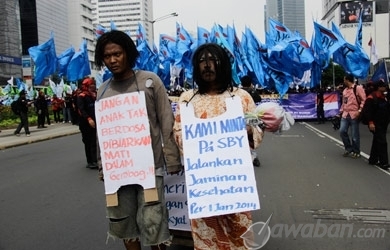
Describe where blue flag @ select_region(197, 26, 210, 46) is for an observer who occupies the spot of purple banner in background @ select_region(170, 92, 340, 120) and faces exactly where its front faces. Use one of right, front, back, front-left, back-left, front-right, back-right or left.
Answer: back-right

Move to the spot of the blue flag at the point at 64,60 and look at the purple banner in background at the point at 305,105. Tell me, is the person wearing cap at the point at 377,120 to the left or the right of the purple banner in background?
right

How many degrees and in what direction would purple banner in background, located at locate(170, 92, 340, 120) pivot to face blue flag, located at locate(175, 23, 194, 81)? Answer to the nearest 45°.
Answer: approximately 135° to its right

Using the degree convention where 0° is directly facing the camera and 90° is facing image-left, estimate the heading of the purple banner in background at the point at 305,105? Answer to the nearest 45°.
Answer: approximately 0°

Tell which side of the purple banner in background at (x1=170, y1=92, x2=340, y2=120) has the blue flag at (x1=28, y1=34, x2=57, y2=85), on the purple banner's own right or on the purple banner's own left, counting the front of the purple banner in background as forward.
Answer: on the purple banner's own right

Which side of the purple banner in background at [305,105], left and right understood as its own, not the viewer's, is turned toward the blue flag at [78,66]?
right

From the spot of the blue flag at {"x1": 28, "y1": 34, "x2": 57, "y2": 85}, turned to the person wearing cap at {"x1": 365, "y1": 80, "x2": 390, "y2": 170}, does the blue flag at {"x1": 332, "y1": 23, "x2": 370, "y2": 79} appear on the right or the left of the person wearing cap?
left

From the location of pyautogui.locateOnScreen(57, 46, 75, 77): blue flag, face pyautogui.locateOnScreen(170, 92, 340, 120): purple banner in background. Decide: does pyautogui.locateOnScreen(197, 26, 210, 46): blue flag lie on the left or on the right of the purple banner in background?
left
